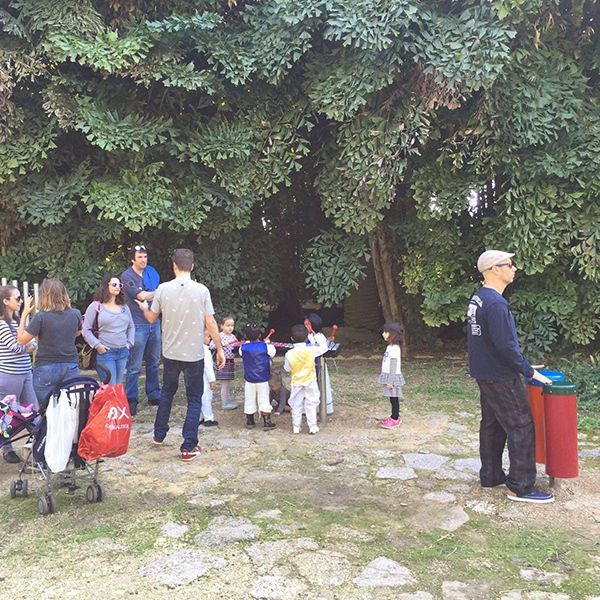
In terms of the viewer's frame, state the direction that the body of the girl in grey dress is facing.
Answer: to the viewer's left

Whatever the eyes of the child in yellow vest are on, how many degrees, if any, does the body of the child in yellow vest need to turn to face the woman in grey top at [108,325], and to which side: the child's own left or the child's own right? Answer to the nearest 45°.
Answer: approximately 90° to the child's own left

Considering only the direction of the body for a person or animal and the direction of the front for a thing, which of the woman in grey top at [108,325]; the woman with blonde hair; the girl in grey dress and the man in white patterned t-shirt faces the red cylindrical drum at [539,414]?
the woman in grey top

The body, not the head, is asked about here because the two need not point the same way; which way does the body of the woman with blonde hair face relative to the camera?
away from the camera

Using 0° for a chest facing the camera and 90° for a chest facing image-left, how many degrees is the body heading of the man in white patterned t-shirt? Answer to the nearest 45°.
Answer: approximately 180°

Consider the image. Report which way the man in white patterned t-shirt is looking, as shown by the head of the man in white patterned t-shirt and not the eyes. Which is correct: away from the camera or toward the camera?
away from the camera

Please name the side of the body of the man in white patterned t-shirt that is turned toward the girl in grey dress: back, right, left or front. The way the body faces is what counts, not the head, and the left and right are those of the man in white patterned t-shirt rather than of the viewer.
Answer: right

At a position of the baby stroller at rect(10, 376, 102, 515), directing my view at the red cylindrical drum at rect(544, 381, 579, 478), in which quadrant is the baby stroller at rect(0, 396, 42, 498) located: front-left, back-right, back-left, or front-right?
back-left

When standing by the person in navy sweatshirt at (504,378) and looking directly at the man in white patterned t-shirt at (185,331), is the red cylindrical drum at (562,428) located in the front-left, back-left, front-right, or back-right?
back-right

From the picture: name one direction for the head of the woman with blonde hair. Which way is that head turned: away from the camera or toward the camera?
away from the camera

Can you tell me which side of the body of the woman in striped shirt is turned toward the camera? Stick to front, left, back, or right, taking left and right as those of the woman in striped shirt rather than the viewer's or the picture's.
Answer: right
